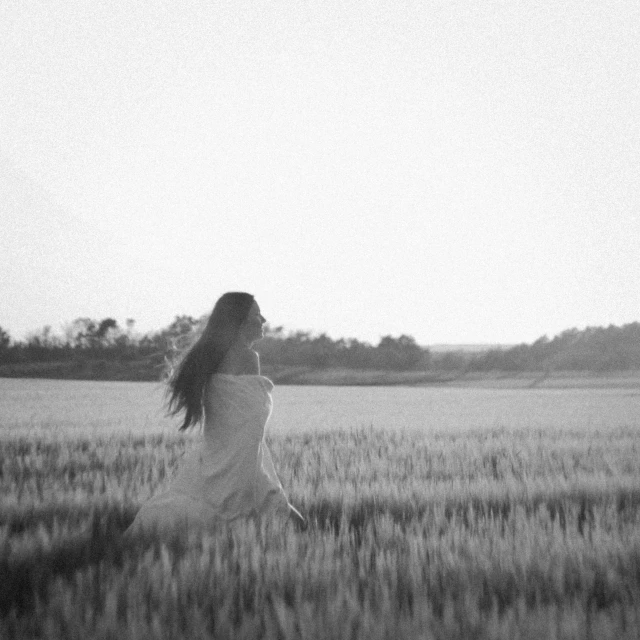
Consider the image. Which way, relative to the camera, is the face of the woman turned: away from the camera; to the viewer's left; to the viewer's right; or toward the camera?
to the viewer's right

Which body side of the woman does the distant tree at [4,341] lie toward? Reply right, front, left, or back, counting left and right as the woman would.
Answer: left

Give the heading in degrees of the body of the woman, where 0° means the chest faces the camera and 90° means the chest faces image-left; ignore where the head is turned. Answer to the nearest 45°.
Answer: approximately 270°
